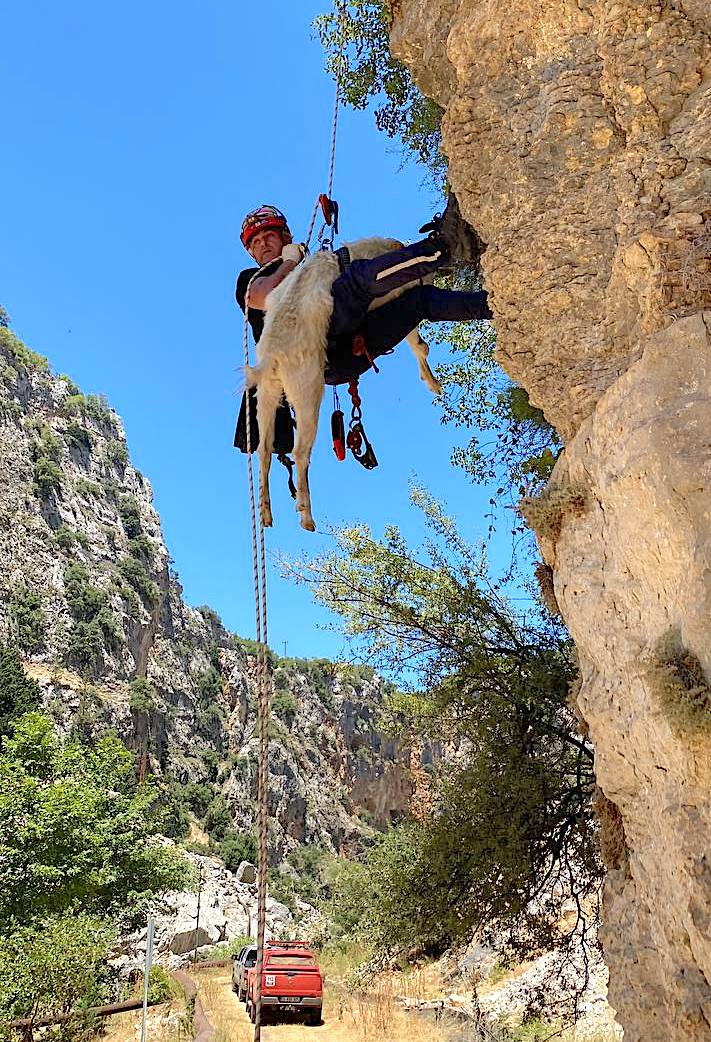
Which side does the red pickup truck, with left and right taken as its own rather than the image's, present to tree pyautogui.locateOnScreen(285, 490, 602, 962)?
back

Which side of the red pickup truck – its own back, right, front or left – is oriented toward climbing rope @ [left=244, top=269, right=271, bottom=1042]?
back

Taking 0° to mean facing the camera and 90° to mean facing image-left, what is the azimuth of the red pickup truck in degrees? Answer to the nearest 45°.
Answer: approximately 180°

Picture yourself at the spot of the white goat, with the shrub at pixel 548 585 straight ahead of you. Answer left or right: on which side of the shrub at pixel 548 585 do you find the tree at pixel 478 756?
left

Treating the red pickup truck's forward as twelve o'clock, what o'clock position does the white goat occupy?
The white goat is roughly at 6 o'clock from the red pickup truck.

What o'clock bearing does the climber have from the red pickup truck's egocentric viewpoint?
The climber is roughly at 6 o'clock from the red pickup truck.

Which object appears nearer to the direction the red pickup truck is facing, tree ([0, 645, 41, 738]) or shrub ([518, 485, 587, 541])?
the tree

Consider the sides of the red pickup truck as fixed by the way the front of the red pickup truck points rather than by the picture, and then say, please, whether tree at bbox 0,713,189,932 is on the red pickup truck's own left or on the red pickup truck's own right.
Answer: on the red pickup truck's own left

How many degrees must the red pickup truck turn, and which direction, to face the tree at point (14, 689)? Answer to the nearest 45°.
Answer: approximately 45° to its left

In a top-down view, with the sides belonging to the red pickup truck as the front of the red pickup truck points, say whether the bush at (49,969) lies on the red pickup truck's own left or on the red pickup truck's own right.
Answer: on the red pickup truck's own left

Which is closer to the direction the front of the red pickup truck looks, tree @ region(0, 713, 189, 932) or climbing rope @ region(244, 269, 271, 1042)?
the tree
